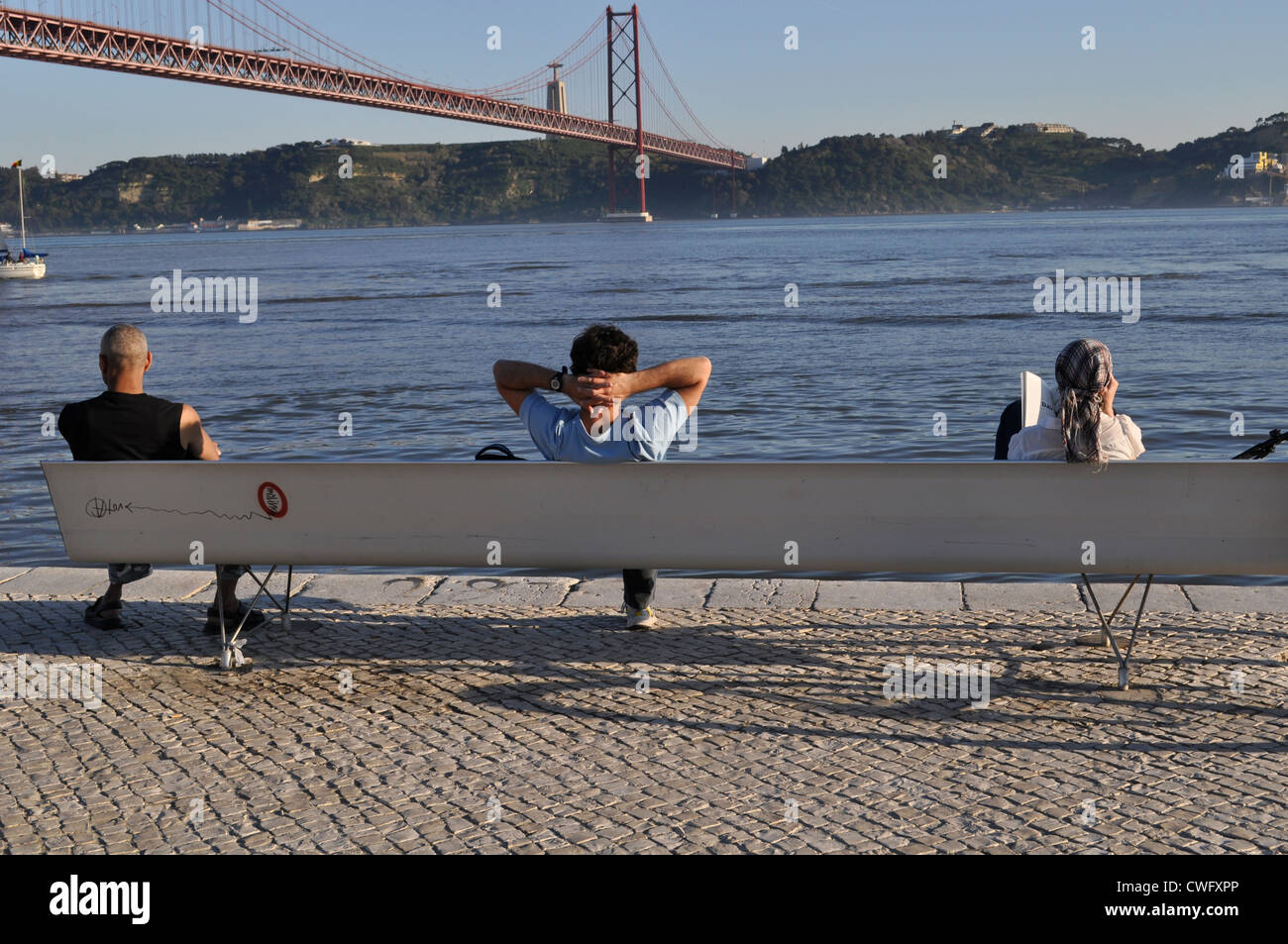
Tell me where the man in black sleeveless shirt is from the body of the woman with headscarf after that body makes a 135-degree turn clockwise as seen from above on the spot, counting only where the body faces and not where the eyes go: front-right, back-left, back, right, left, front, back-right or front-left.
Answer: back-right

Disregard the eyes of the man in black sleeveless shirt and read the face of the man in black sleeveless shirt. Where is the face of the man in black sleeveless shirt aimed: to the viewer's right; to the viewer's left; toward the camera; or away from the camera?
away from the camera

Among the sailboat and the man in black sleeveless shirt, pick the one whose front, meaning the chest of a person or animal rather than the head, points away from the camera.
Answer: the man in black sleeveless shirt

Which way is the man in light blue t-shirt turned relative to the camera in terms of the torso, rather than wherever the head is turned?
away from the camera

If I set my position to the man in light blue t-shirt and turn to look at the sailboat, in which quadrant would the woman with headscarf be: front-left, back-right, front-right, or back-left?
back-right

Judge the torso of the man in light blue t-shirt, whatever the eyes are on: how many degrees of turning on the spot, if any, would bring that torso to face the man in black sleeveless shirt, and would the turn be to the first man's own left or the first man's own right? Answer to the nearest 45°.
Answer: approximately 90° to the first man's own left

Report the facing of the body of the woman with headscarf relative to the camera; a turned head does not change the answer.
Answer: away from the camera

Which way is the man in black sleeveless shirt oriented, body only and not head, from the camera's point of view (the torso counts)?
away from the camera

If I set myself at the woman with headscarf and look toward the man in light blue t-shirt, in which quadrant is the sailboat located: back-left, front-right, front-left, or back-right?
front-right

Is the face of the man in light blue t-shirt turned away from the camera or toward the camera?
away from the camera

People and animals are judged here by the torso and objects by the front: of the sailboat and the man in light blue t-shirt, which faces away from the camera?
the man in light blue t-shirt

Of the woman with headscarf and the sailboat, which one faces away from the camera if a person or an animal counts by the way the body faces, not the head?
the woman with headscarf
